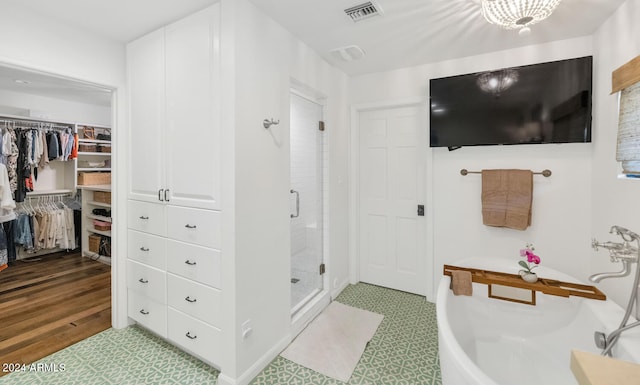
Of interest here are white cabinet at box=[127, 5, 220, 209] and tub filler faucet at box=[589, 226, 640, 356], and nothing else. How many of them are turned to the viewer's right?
0

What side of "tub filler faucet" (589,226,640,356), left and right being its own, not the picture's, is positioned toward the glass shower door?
front

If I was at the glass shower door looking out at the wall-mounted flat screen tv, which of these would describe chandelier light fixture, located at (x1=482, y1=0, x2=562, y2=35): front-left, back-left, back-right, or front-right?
front-right

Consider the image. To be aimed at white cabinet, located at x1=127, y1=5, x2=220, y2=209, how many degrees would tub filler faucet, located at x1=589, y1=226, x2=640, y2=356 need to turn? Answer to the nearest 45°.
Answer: approximately 45° to its left

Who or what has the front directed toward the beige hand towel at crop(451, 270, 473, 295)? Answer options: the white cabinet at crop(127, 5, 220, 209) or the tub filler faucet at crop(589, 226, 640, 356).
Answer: the tub filler faucet

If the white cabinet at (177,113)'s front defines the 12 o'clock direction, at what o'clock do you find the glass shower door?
The glass shower door is roughly at 7 o'clock from the white cabinet.

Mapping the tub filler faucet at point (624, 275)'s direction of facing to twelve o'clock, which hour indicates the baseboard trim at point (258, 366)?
The baseboard trim is roughly at 11 o'clock from the tub filler faucet.

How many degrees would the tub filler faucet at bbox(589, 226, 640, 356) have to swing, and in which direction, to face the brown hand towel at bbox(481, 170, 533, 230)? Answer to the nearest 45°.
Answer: approximately 45° to its right

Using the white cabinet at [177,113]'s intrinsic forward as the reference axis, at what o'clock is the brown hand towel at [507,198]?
The brown hand towel is roughly at 8 o'clock from the white cabinet.

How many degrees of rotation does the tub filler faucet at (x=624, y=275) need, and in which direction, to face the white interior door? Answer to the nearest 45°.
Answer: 0° — it already faces it

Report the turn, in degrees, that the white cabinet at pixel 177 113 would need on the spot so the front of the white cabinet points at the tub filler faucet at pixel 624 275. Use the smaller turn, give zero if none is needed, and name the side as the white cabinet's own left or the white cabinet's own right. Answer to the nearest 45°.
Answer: approximately 90° to the white cabinet's own left

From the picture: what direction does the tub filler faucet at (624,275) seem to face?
to the viewer's left

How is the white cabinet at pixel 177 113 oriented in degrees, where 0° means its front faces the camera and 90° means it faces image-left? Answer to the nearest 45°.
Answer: approximately 45°

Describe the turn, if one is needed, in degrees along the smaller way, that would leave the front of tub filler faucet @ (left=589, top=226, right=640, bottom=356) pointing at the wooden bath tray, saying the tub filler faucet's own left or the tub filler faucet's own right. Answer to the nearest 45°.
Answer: approximately 45° to the tub filler faucet's own right

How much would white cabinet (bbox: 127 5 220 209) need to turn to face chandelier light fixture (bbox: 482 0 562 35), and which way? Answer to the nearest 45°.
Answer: approximately 90° to its left
